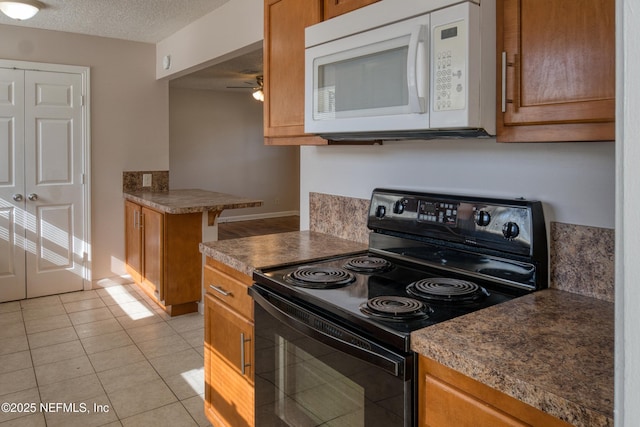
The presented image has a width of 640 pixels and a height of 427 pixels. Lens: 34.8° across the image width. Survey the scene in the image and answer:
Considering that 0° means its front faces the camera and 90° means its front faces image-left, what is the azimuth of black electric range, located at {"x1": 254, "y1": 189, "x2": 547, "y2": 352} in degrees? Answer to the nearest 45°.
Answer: approximately 45°

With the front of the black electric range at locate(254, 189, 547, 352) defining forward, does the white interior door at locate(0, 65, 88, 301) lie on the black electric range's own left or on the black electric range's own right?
on the black electric range's own right

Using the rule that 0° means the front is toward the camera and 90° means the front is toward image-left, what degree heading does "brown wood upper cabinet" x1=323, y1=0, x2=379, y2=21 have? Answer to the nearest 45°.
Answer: approximately 45°

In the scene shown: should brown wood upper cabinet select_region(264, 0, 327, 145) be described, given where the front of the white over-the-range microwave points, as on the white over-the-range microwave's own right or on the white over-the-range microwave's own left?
on the white over-the-range microwave's own right

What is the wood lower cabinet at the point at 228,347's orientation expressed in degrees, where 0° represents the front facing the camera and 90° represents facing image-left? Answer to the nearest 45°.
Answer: approximately 45°

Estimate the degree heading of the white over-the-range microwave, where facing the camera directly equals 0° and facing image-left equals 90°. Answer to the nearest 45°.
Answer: approximately 45°

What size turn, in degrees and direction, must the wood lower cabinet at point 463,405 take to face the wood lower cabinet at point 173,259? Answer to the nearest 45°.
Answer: approximately 90° to its right
